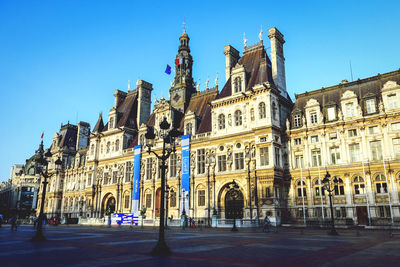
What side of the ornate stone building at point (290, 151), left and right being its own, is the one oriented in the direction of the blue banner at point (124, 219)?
right

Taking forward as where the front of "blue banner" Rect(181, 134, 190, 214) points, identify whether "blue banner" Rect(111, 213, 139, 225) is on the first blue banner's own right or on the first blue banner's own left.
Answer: on the first blue banner's own right

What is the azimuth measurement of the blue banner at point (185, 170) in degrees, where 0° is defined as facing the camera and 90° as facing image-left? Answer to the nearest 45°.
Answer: approximately 45°

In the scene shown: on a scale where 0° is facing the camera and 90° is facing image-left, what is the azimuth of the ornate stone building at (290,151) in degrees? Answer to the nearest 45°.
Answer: approximately 45°
